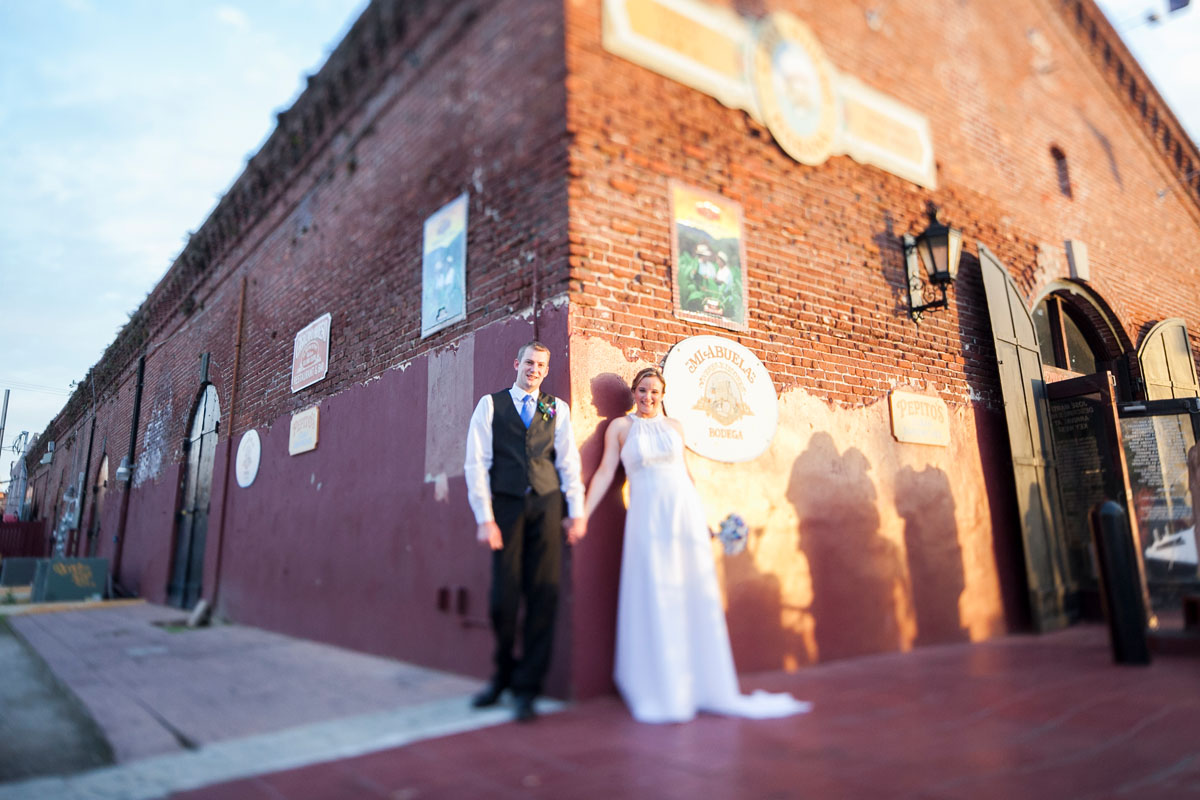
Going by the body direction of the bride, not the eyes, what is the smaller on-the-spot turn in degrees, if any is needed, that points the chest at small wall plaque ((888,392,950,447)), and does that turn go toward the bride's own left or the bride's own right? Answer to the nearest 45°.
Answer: approximately 135° to the bride's own left

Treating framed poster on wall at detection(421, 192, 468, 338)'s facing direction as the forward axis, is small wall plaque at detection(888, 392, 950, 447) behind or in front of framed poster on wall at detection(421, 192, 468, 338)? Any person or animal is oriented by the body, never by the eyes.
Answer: behind

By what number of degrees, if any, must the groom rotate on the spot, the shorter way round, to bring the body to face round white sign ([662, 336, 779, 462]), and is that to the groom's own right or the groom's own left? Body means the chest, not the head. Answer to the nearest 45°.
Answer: approximately 135° to the groom's own left

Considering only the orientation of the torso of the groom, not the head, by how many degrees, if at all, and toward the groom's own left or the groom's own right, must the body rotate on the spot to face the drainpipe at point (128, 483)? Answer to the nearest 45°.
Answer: approximately 135° to the groom's own right

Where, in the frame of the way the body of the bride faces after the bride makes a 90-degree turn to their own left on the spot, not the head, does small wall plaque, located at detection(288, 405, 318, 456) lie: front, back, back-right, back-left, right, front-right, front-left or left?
back-left

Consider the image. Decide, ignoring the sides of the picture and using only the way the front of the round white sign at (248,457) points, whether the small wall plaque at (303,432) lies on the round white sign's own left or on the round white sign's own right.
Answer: on the round white sign's own left

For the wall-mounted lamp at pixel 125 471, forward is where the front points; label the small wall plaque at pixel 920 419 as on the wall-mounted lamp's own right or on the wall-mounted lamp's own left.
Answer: on the wall-mounted lamp's own left

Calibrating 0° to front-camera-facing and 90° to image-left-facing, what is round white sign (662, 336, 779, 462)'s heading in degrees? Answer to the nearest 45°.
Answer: approximately 315°

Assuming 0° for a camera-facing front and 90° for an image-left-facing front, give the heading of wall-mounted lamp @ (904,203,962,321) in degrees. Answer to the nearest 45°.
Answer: approximately 315°

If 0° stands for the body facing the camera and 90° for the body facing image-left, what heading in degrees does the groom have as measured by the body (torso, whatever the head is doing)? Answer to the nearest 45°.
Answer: approximately 0°
